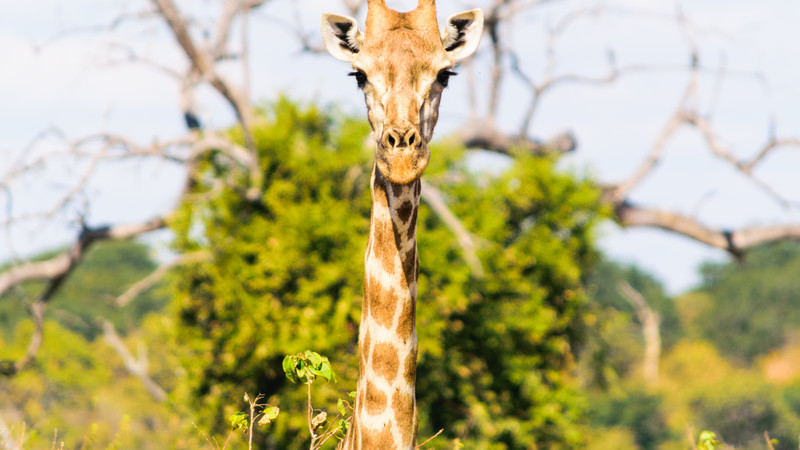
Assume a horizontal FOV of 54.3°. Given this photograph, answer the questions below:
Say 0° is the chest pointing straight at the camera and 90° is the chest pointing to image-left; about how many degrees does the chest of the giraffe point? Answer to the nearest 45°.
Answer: approximately 0°
